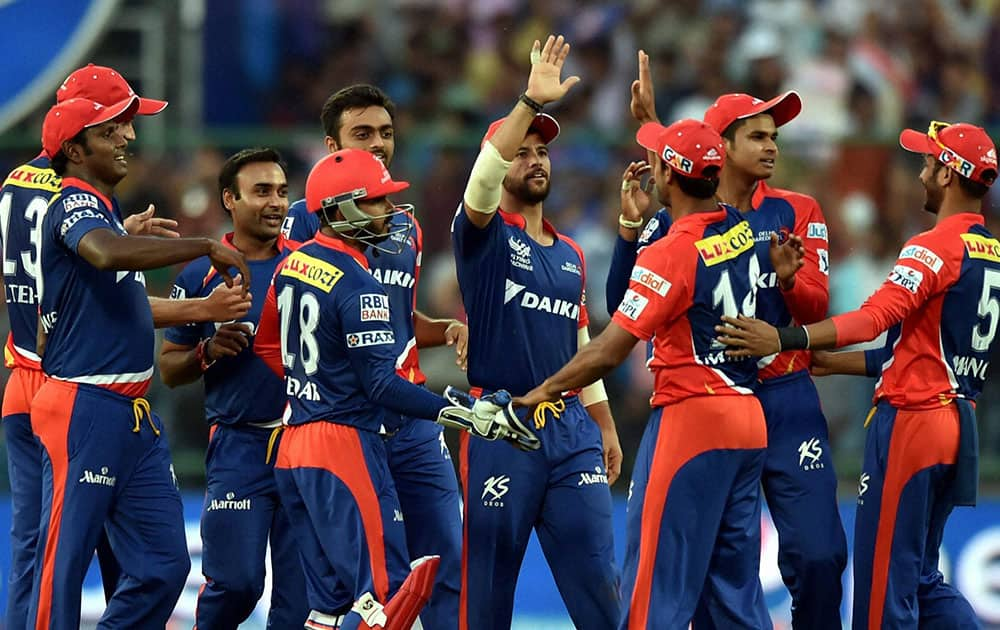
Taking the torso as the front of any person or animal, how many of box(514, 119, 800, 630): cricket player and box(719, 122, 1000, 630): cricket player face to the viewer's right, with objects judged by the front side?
0

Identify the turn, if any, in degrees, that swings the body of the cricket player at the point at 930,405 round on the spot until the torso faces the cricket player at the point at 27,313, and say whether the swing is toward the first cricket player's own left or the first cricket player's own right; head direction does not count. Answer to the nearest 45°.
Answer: approximately 45° to the first cricket player's own left

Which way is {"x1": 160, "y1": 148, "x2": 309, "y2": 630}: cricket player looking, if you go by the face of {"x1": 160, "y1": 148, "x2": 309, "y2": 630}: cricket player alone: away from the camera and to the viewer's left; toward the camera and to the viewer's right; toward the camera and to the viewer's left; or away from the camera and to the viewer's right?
toward the camera and to the viewer's right

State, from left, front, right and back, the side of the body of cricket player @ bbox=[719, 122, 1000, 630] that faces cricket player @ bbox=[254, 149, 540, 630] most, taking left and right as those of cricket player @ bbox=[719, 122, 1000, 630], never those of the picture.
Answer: left

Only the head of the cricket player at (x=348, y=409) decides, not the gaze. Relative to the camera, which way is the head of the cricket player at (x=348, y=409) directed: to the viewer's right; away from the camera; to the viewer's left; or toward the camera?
to the viewer's right

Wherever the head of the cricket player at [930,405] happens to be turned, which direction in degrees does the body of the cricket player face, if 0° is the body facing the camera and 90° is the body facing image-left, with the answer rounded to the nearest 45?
approximately 135°

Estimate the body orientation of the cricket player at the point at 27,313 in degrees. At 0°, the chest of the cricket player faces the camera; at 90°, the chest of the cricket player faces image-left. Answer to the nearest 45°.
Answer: approximately 225°

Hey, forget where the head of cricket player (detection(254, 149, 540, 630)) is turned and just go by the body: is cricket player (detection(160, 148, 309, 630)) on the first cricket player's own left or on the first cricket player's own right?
on the first cricket player's own left

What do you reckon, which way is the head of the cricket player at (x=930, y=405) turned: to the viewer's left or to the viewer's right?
to the viewer's left

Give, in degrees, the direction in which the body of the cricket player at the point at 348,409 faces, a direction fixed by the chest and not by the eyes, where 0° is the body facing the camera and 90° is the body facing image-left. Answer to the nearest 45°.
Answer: approximately 225°

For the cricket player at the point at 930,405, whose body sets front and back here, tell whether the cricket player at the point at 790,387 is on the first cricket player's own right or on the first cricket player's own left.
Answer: on the first cricket player's own left

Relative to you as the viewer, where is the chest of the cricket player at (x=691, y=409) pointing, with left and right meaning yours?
facing away from the viewer and to the left of the viewer
